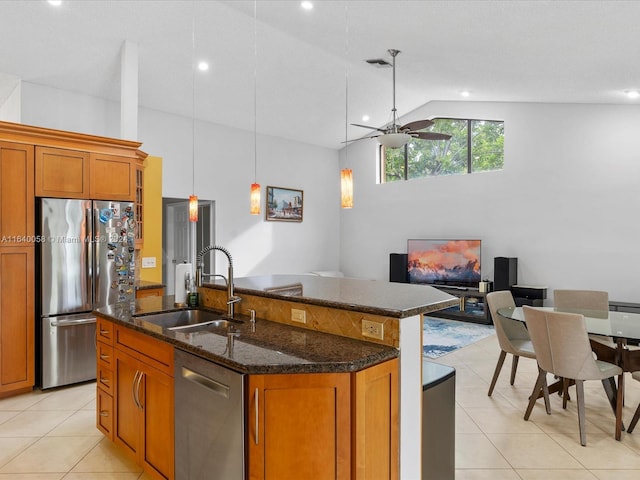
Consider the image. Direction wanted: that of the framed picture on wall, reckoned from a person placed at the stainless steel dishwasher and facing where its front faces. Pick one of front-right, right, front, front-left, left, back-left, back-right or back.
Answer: back-right

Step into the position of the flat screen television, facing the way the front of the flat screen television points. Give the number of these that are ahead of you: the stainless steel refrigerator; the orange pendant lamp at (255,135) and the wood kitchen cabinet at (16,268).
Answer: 3

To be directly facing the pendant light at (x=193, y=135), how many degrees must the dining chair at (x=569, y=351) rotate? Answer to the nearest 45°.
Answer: approximately 135° to its left

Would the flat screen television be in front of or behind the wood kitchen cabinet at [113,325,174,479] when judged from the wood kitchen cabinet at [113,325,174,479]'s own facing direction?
behind

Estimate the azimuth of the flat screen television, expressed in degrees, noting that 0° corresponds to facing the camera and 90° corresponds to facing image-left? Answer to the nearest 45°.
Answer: approximately 45°

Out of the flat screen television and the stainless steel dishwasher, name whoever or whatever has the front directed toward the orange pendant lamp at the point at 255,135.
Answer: the flat screen television

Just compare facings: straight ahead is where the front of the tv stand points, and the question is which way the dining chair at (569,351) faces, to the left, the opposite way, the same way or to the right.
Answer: the opposite way

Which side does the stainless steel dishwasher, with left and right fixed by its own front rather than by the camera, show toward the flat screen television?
back

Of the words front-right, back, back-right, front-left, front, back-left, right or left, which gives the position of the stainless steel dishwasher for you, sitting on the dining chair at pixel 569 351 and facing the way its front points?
back

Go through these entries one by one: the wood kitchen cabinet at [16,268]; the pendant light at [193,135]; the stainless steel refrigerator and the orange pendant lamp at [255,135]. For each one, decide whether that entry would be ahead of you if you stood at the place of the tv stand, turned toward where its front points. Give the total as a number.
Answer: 4

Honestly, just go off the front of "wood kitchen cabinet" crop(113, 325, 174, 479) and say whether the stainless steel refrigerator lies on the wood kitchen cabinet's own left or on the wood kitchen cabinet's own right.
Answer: on the wood kitchen cabinet's own right

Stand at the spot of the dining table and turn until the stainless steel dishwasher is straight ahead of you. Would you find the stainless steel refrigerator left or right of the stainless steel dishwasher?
right

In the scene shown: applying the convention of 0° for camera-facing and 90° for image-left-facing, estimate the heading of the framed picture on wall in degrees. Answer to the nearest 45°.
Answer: approximately 315°

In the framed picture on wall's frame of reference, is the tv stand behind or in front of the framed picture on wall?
in front

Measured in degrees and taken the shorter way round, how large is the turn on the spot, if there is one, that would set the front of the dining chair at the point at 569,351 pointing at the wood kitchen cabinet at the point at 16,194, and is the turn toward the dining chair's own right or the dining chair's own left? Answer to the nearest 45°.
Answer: approximately 135° to the dining chair's own left
